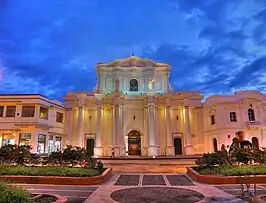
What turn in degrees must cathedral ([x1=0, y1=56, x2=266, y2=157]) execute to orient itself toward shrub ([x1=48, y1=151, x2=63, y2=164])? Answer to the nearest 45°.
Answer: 0° — it already faces it

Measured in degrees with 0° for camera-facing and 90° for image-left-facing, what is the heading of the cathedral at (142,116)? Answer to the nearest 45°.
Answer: approximately 0°

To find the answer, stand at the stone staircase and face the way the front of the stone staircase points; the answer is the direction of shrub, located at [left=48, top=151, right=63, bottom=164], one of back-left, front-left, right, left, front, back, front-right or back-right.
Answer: front-right

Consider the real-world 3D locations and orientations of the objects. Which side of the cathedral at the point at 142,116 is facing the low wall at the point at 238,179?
front

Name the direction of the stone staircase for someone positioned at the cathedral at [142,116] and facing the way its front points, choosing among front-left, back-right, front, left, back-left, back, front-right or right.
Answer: front

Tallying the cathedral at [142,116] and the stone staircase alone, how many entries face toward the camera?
2

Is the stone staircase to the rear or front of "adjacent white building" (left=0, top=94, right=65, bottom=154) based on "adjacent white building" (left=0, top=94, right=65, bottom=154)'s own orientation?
to the front

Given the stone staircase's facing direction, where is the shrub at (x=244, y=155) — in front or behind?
in front

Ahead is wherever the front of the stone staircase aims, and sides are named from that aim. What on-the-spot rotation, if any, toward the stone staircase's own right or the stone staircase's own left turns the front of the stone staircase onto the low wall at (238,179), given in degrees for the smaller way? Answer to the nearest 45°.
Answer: approximately 45° to the stone staircase's own left

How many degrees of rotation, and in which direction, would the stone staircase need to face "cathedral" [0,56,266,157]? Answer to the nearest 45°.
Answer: approximately 180°

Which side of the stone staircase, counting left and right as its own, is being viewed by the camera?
front

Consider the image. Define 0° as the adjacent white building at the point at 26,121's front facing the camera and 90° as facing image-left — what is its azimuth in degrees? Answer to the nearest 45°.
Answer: approximately 315°
